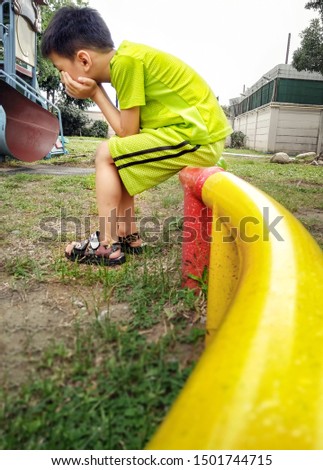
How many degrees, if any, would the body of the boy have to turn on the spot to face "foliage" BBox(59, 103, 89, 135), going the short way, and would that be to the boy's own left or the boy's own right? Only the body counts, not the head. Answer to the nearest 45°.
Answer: approximately 90° to the boy's own right

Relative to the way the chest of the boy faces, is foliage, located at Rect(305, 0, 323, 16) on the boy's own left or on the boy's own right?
on the boy's own right

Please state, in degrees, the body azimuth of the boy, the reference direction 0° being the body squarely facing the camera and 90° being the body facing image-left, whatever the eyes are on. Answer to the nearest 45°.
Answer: approximately 90°

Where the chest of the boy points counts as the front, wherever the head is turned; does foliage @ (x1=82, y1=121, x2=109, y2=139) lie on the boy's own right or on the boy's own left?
on the boy's own right

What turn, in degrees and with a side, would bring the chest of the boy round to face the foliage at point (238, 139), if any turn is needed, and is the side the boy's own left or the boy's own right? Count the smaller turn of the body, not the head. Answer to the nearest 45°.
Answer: approximately 90° to the boy's own right

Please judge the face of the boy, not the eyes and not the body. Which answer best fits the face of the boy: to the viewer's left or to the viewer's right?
to the viewer's left
